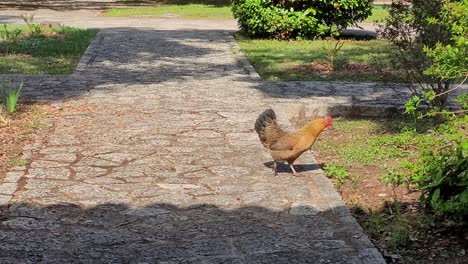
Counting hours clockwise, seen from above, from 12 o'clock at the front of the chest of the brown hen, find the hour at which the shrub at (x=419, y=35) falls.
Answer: The shrub is roughly at 10 o'clock from the brown hen.

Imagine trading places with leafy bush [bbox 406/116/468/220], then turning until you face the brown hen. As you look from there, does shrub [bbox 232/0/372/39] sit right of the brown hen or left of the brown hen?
right

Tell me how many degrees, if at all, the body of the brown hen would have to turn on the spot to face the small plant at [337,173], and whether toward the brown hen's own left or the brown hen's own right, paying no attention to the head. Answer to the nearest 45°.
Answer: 0° — it already faces it

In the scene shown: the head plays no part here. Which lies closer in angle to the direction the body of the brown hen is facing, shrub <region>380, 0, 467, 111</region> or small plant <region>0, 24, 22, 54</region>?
the shrub

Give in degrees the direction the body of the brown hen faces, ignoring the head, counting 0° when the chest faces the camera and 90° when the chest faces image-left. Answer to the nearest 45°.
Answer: approximately 270°

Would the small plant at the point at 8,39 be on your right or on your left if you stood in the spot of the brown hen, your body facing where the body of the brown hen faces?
on your left

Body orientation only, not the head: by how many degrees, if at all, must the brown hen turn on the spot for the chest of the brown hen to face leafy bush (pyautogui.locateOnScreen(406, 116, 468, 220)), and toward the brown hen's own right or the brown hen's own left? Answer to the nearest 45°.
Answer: approximately 45° to the brown hen's own right

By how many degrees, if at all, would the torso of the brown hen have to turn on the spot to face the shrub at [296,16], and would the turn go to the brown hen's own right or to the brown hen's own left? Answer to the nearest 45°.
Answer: approximately 90° to the brown hen's own left

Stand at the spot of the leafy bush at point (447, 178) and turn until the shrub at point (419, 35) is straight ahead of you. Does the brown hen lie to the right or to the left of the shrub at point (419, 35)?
left
